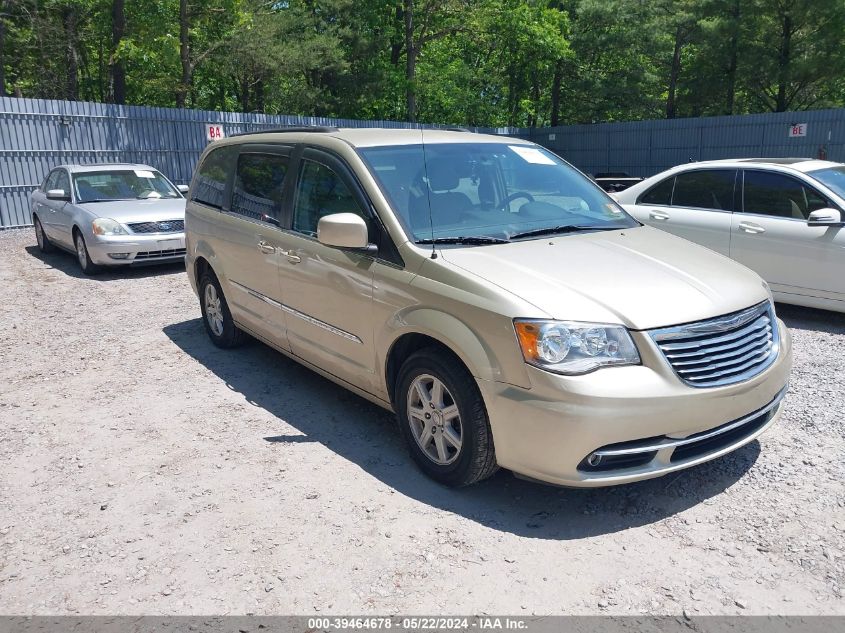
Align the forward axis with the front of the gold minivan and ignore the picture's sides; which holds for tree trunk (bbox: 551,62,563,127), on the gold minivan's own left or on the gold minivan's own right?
on the gold minivan's own left

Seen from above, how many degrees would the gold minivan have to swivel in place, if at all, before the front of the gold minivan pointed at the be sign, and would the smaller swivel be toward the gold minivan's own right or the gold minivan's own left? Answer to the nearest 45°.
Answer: approximately 90° to the gold minivan's own left

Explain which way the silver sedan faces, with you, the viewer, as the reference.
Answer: facing the viewer and to the right of the viewer

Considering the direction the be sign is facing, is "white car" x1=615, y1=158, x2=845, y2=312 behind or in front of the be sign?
in front

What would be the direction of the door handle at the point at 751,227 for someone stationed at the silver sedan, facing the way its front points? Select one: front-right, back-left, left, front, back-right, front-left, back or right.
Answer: front

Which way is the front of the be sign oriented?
toward the camera

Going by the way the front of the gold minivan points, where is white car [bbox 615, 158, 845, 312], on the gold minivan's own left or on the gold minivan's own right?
on the gold minivan's own left

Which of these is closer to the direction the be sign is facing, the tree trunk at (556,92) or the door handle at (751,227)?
the door handle

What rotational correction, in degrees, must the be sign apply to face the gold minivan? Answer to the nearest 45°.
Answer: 0° — it already faces it

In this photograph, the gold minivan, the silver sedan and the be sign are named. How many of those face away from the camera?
0

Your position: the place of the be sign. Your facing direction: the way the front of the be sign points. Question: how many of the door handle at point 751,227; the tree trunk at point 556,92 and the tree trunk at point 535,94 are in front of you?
1

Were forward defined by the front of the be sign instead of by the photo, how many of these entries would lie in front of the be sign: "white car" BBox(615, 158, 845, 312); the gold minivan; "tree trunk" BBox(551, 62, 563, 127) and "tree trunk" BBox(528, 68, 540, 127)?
2

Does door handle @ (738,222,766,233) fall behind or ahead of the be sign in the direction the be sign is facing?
ahead

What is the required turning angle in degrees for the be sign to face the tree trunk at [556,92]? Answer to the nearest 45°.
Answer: approximately 135° to its right
